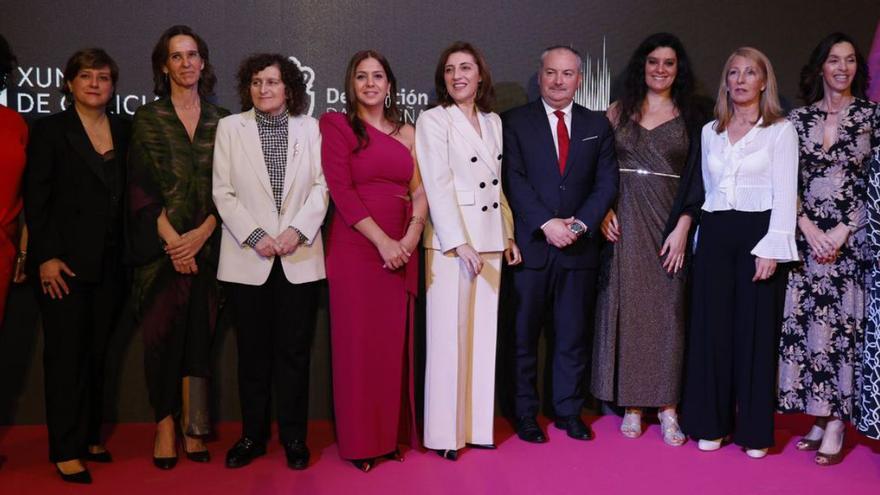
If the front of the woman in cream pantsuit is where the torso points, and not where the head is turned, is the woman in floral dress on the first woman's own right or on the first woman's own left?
on the first woman's own left

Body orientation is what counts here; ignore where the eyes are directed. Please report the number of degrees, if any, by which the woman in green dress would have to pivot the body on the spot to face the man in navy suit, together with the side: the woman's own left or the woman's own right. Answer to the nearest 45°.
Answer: approximately 45° to the woman's own left

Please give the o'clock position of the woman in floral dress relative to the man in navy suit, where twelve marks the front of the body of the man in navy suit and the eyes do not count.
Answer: The woman in floral dress is roughly at 9 o'clock from the man in navy suit.

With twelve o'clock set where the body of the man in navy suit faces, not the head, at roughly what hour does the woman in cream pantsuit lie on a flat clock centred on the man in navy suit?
The woman in cream pantsuit is roughly at 2 o'clock from the man in navy suit.

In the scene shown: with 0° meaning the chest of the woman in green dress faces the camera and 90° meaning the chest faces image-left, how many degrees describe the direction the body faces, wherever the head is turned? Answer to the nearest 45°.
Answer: approximately 315°

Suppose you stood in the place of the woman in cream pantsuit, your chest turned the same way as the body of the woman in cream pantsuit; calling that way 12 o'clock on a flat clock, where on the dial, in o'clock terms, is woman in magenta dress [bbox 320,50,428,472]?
The woman in magenta dress is roughly at 4 o'clock from the woman in cream pantsuit.

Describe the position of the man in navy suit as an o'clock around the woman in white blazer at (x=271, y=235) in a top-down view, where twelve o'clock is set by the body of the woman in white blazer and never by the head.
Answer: The man in navy suit is roughly at 9 o'clock from the woman in white blazer.

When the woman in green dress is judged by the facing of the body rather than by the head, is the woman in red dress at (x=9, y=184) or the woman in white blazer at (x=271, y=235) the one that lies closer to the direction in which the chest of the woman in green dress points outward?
the woman in white blazer

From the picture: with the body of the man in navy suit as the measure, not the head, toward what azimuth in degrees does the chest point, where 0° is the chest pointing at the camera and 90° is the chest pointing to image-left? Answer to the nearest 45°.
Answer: approximately 0°

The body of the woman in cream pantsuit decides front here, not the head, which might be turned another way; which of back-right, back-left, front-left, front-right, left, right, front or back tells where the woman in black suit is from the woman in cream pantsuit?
back-right

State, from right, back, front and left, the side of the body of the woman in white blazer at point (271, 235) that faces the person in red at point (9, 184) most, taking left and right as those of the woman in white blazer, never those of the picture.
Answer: right

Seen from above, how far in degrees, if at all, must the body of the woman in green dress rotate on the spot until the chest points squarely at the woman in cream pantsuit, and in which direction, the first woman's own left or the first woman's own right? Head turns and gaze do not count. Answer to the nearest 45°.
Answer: approximately 45° to the first woman's own left
